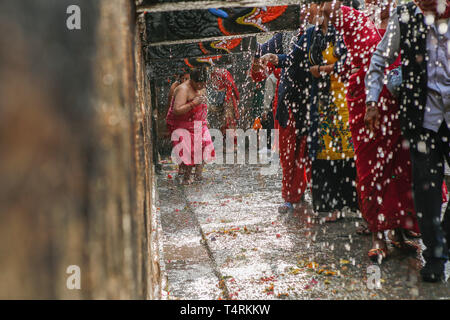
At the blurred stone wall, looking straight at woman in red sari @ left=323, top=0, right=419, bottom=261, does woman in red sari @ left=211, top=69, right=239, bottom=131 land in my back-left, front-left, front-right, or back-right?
front-left
